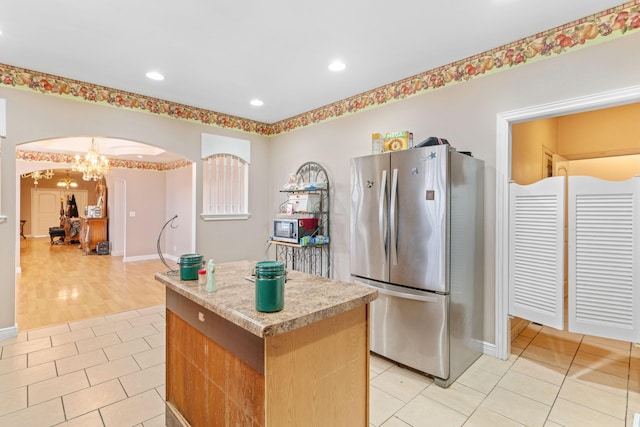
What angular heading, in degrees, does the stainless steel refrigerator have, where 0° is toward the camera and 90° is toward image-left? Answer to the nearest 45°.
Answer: approximately 45°

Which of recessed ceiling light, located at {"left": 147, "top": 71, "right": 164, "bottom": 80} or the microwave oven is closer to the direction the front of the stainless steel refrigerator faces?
the recessed ceiling light

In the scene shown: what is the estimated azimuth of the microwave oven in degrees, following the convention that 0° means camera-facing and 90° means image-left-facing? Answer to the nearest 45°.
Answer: approximately 45°

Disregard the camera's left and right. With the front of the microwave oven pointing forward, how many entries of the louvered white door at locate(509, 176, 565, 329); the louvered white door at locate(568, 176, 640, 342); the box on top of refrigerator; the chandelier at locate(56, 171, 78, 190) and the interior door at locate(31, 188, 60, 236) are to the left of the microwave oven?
3

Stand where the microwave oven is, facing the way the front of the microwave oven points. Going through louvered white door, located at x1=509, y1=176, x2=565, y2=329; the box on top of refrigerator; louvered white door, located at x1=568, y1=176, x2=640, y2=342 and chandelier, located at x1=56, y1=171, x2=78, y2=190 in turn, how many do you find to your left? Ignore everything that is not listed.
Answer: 3

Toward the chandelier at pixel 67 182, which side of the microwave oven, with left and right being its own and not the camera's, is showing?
right

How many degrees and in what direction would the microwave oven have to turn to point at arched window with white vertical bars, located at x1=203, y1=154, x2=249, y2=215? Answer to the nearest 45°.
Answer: approximately 90° to its right

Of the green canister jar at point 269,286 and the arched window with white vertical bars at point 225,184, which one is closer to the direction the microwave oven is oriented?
the green canister jar
